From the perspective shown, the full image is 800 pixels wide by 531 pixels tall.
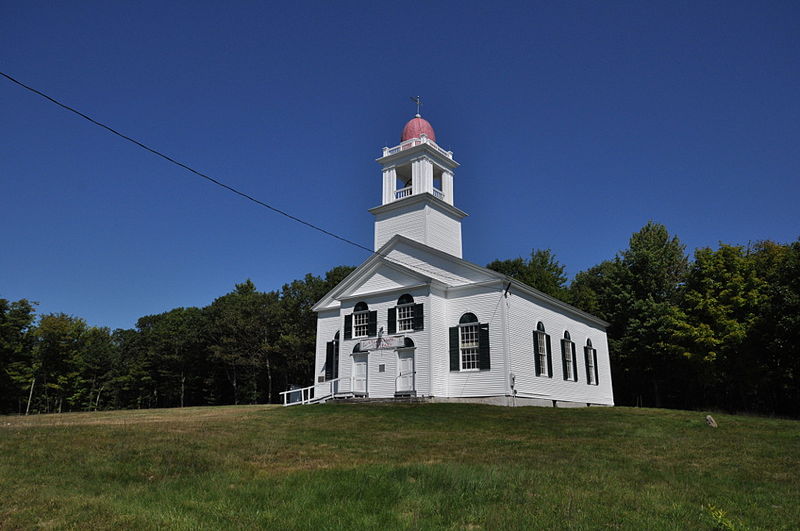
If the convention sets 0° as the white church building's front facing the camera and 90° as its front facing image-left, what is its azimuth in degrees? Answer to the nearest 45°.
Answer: approximately 45°
